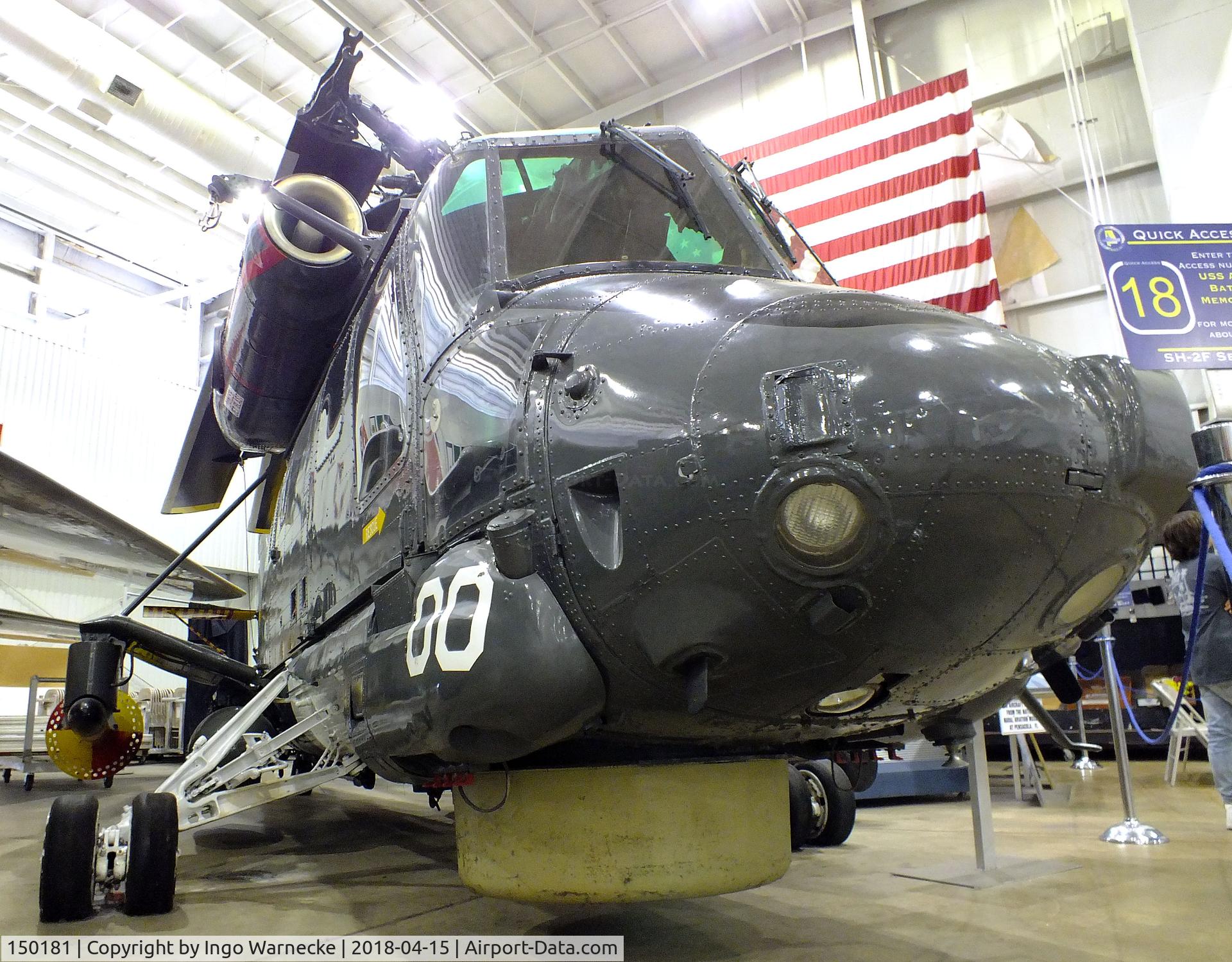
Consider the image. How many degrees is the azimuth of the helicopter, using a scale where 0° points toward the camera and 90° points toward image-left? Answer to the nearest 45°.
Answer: approximately 315°

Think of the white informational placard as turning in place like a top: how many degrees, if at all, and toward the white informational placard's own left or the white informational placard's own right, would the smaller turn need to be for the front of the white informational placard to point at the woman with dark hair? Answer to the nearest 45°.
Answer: approximately 45° to the white informational placard's own left

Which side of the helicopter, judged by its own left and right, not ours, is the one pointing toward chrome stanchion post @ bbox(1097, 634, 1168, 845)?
left

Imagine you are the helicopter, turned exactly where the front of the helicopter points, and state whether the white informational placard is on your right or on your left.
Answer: on your left

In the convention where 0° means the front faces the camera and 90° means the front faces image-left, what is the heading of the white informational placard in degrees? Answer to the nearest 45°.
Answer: approximately 0°

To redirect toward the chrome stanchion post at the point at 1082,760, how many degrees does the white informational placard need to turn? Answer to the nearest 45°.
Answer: approximately 180°

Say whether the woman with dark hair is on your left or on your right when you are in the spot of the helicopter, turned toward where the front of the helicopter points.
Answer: on your left
